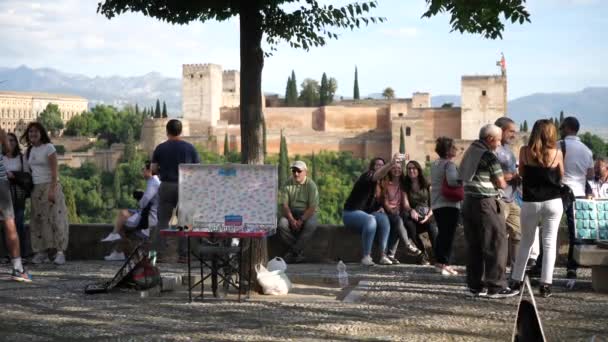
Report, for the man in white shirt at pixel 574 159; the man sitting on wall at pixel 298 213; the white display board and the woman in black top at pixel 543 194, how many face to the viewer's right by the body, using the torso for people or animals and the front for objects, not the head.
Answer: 0

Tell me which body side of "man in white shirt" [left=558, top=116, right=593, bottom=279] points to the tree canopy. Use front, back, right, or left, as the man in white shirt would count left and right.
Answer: left

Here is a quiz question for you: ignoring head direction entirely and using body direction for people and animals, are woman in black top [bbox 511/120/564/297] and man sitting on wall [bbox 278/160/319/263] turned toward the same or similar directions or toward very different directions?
very different directions

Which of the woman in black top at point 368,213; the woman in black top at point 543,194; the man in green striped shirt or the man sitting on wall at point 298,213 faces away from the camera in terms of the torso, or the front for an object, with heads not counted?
the woman in black top at point 543,194

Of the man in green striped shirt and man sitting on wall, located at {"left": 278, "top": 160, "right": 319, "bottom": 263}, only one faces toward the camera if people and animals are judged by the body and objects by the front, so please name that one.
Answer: the man sitting on wall

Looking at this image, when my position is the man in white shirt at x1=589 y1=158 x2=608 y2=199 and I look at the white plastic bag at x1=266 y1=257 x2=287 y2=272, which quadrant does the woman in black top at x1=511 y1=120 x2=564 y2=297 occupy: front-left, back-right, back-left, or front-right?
front-left

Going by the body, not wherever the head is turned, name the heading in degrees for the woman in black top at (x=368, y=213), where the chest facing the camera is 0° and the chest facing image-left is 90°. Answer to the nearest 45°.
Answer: approximately 315°

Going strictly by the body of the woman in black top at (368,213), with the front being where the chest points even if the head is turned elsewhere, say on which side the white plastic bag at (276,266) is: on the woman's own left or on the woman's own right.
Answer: on the woman's own right

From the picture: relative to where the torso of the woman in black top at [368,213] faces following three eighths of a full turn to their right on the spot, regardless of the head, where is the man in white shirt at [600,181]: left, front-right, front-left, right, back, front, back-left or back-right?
back

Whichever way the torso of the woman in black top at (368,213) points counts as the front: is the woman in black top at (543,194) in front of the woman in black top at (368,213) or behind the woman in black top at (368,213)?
in front

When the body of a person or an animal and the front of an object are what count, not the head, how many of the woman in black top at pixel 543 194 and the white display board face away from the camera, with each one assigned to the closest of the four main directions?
1

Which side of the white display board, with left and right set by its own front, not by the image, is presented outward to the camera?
front

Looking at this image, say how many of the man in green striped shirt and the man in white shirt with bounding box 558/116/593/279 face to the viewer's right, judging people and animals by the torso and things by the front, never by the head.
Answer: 1

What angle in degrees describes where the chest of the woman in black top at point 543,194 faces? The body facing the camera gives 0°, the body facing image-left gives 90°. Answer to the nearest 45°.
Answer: approximately 180°
